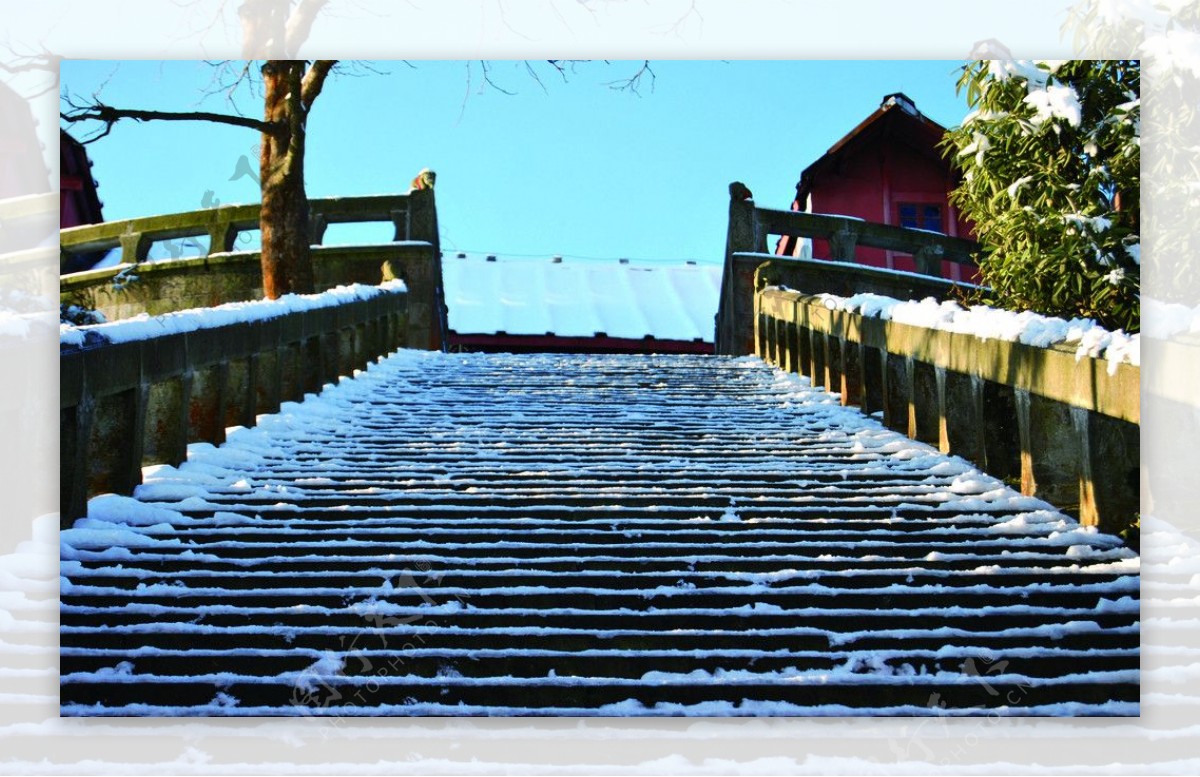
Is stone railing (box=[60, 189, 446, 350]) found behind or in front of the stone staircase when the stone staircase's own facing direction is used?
behind

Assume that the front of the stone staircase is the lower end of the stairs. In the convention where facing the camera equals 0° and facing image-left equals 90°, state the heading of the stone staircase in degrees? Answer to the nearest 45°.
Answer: approximately 0°

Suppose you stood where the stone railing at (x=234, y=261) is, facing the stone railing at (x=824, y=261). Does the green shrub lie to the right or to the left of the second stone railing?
right

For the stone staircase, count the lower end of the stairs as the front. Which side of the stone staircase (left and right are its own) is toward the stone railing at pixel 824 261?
back

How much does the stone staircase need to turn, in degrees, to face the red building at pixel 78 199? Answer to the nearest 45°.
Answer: approximately 135° to its right

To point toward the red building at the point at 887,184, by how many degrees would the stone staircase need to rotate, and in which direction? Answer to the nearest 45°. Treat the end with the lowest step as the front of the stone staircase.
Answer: approximately 180°

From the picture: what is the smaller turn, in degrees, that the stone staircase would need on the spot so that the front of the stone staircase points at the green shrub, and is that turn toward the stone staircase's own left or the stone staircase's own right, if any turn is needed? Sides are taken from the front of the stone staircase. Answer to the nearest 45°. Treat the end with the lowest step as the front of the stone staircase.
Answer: approximately 135° to the stone staircase's own left

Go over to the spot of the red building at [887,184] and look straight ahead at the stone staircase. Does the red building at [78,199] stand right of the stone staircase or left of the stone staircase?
right

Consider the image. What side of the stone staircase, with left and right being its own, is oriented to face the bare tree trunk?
back
